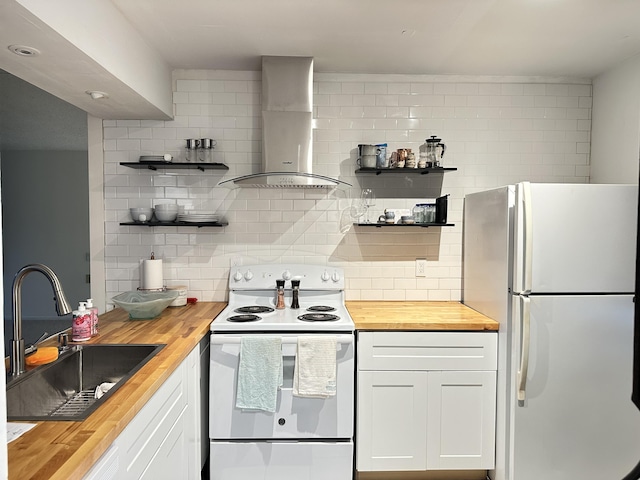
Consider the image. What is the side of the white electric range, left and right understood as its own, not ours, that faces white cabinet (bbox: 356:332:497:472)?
left

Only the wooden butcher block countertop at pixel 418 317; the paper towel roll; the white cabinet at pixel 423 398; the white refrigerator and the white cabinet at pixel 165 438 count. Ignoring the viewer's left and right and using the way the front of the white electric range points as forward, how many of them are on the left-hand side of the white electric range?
3

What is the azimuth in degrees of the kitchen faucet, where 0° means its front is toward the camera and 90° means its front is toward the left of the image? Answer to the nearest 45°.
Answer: approximately 270°
